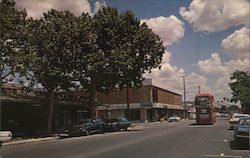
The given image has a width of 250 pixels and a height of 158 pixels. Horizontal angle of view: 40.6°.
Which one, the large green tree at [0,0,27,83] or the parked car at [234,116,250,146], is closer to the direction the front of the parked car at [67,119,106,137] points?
the large green tree

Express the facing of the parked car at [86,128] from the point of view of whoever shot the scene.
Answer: facing the viewer and to the left of the viewer

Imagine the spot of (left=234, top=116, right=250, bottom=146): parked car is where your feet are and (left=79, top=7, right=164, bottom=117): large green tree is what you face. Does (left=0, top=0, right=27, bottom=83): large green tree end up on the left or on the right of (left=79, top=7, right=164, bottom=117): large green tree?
left
